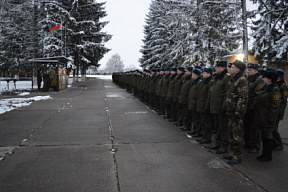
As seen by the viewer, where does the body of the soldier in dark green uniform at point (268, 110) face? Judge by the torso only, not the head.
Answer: to the viewer's left

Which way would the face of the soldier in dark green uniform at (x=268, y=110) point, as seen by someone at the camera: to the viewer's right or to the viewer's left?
to the viewer's left

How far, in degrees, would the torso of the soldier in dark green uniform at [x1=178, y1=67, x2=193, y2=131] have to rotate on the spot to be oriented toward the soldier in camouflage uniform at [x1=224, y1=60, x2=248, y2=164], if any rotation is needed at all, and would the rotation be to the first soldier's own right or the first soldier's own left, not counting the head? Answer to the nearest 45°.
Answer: approximately 90° to the first soldier's own left

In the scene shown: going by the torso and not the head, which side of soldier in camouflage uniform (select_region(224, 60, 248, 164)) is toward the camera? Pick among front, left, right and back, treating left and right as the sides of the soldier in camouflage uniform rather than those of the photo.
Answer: left

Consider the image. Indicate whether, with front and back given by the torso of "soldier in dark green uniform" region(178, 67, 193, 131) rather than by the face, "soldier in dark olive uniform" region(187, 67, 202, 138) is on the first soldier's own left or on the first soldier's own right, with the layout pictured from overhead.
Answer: on the first soldier's own left

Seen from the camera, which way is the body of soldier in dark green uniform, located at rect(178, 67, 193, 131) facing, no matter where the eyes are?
to the viewer's left

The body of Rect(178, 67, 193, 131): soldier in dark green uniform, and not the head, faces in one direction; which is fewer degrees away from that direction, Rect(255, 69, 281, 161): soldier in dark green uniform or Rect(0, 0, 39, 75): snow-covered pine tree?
the snow-covered pine tree

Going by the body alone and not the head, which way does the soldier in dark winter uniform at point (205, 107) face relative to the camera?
to the viewer's left

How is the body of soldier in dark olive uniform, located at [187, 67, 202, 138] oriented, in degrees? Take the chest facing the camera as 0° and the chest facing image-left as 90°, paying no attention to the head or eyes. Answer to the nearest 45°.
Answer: approximately 90°
